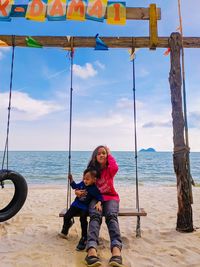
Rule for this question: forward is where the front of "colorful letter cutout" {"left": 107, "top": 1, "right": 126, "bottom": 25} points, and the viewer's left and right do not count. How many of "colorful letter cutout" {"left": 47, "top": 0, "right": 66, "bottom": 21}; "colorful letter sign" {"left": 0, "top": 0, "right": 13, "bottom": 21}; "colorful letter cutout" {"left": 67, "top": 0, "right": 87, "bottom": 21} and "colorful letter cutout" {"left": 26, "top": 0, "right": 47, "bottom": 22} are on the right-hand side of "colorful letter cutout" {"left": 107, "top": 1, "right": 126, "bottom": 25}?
4

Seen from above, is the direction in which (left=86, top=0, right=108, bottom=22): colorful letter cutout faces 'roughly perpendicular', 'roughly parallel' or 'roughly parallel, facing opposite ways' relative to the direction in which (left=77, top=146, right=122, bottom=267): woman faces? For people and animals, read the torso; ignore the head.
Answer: roughly parallel

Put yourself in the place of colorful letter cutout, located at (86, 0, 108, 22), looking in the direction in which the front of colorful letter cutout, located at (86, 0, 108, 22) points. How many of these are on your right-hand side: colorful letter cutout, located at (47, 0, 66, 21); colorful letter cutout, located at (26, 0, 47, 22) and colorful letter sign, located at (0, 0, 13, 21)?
3

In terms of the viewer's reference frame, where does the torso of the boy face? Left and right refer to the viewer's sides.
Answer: facing the viewer and to the left of the viewer

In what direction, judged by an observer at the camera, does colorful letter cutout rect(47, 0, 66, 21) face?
facing the viewer

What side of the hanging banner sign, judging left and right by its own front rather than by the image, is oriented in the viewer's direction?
front

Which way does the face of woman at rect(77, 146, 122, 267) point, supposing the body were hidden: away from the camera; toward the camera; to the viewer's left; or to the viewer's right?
toward the camera

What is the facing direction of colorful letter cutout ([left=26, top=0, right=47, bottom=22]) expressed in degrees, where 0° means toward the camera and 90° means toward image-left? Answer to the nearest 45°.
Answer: approximately 0°

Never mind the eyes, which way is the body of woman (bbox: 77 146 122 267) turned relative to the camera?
toward the camera

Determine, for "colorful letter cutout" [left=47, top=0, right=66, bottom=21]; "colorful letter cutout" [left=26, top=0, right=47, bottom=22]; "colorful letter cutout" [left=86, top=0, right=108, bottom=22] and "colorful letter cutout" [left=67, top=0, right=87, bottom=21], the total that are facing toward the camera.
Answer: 4
